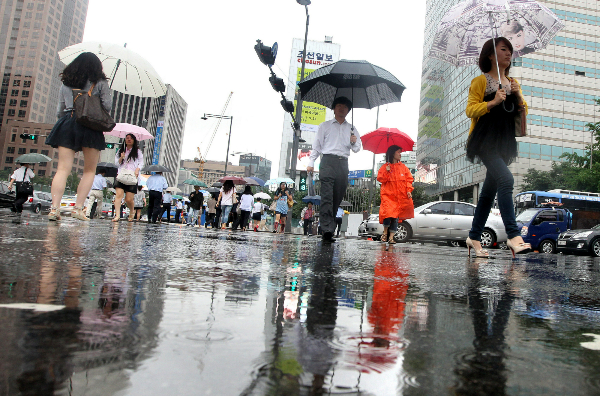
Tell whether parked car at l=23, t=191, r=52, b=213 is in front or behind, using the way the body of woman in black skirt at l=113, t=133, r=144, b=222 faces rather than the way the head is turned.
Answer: behind

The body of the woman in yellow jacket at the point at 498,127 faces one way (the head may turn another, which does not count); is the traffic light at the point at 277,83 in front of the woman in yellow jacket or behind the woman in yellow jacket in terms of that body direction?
behind

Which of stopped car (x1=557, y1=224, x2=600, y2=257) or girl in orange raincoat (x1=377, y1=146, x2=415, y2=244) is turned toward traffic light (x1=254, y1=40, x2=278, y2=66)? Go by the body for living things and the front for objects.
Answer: the stopped car

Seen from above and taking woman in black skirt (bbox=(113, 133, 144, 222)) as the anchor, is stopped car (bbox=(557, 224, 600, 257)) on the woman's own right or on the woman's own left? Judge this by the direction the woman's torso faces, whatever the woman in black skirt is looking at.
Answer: on the woman's own left

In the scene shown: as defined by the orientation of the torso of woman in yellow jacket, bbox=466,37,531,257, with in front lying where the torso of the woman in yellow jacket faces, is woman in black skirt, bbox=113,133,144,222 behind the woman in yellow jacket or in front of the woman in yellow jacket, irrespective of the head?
behind

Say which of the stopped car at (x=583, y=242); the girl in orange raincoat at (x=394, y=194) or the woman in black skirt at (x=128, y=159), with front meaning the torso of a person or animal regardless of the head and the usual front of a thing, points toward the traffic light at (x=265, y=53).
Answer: the stopped car

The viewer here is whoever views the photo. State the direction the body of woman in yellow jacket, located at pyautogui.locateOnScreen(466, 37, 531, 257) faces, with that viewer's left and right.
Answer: facing the viewer and to the right of the viewer

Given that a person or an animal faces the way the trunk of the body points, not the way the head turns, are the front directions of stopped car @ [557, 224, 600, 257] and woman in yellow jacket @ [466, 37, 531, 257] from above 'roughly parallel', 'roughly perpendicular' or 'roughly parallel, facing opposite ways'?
roughly perpendicular

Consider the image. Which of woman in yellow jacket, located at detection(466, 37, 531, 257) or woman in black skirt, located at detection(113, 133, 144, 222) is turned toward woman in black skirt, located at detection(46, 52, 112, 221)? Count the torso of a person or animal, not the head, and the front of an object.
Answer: woman in black skirt, located at detection(113, 133, 144, 222)

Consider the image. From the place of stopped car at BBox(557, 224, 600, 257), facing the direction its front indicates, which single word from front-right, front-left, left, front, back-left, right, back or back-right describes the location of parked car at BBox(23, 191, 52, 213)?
front-right

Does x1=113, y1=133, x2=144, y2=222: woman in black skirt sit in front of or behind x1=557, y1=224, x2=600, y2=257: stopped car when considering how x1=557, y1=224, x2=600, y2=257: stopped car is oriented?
in front
